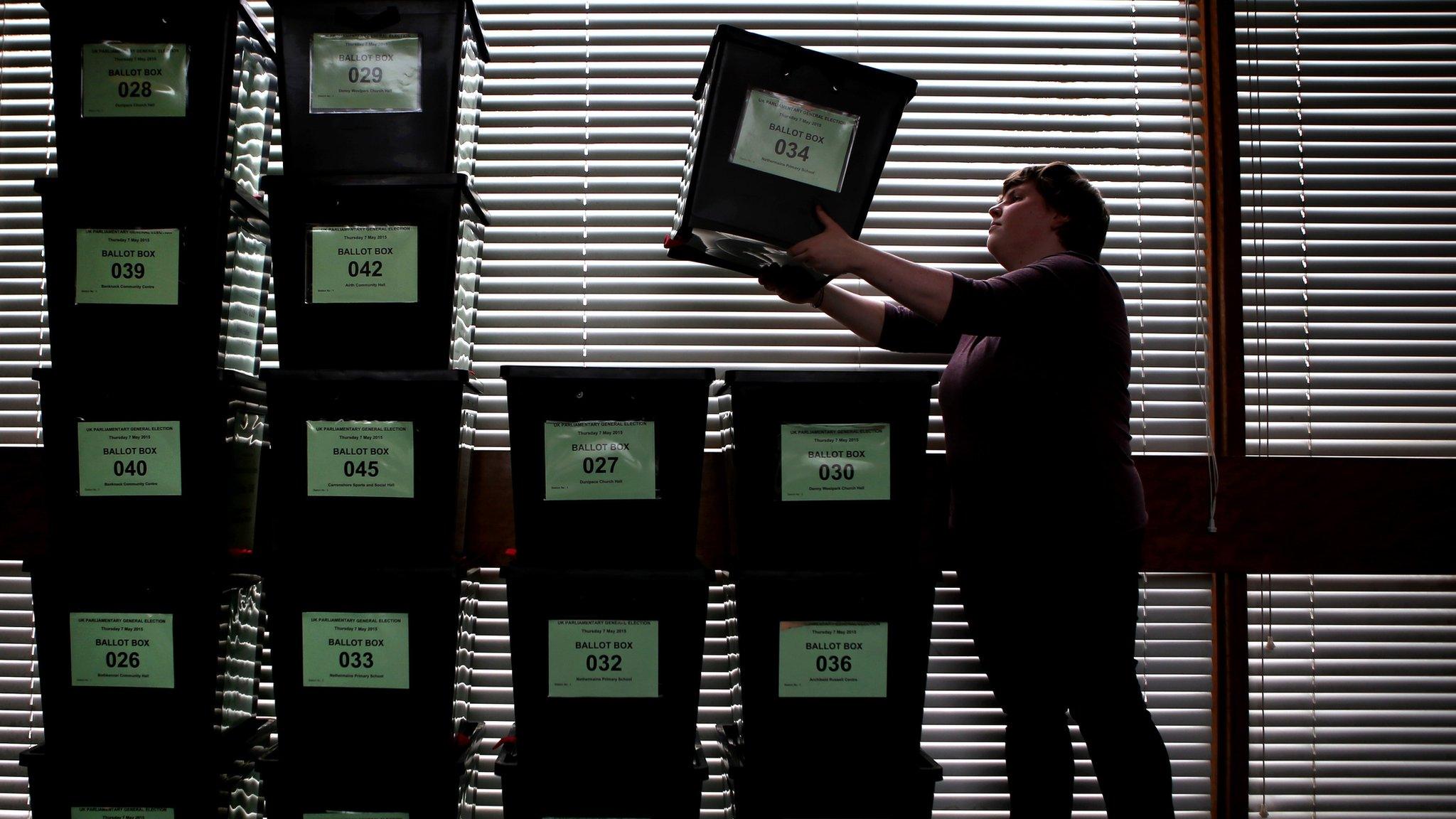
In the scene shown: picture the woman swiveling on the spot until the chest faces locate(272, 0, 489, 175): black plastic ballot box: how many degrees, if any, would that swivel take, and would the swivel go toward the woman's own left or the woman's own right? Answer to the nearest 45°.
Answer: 0° — they already face it

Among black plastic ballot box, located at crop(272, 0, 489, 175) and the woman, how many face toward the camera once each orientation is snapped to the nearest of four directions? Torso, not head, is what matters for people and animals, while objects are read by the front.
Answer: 1

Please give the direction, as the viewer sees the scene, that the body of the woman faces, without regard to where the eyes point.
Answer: to the viewer's left

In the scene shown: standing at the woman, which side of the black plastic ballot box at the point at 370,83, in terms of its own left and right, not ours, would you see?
left

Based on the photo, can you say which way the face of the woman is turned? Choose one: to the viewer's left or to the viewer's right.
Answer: to the viewer's left
